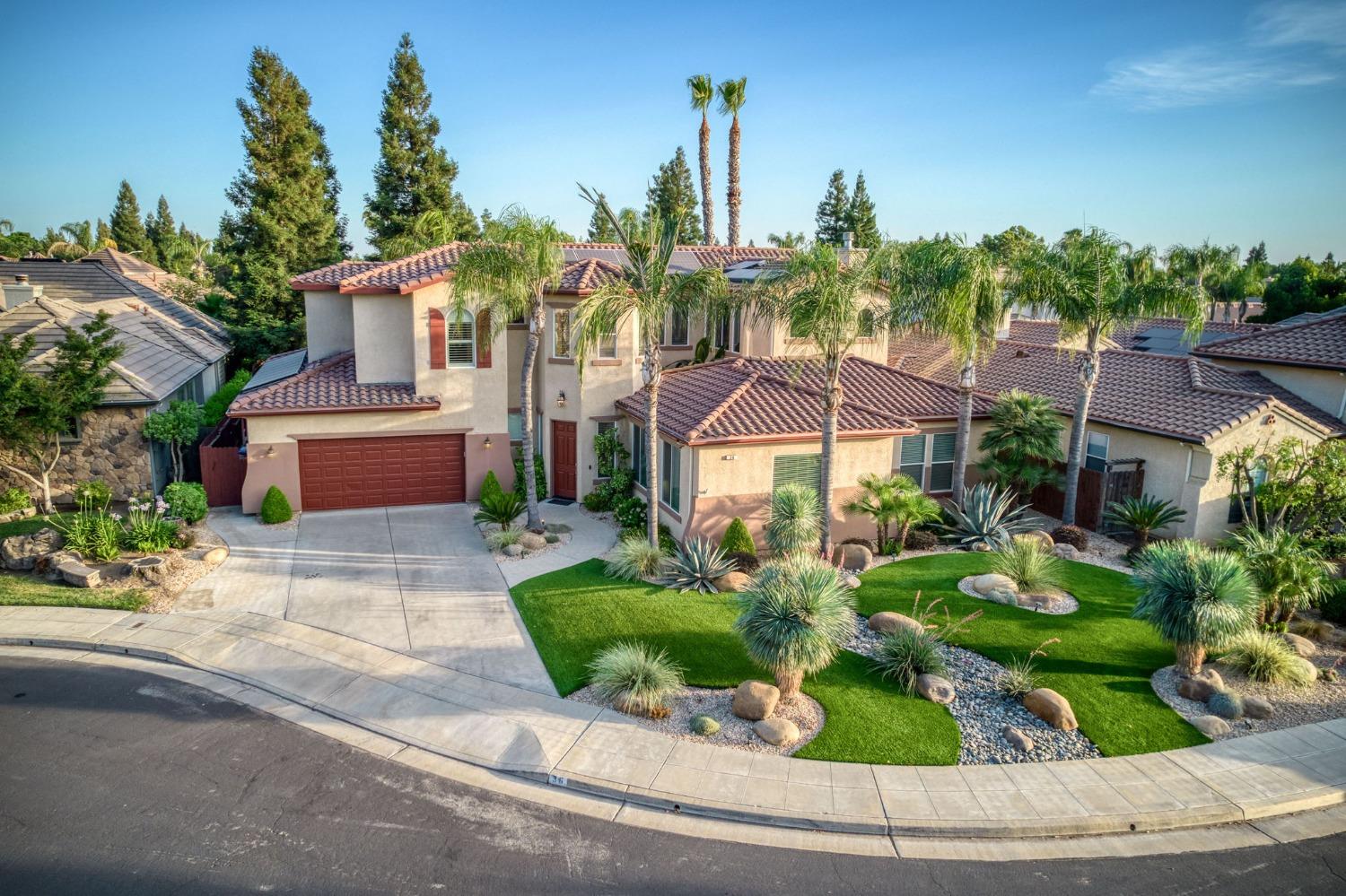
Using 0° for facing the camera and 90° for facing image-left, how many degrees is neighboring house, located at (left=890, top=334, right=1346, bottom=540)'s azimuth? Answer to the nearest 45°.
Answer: approximately 315°

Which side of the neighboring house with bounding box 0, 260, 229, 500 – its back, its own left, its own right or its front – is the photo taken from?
front

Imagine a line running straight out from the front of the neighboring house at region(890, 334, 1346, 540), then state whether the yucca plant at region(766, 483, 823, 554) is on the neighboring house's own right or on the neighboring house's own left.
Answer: on the neighboring house's own right

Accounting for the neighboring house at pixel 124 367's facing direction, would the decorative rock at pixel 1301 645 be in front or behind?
in front

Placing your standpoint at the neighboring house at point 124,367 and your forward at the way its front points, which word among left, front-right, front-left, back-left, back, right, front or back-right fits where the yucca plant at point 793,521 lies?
front-left

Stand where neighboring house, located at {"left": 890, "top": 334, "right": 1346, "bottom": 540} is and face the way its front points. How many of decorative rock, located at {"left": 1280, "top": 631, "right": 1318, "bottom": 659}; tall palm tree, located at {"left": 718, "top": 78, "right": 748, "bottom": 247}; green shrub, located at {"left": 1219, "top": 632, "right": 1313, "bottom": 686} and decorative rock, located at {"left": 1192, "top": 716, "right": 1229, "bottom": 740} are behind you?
1

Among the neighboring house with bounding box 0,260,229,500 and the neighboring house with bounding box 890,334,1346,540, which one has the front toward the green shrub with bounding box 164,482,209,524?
the neighboring house with bounding box 0,260,229,500

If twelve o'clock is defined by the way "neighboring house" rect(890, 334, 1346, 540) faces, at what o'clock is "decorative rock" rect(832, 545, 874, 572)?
The decorative rock is roughly at 3 o'clock from the neighboring house.

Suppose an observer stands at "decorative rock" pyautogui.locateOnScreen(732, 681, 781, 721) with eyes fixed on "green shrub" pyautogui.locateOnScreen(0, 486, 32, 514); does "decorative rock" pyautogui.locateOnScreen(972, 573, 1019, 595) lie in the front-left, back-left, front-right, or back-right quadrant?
back-right

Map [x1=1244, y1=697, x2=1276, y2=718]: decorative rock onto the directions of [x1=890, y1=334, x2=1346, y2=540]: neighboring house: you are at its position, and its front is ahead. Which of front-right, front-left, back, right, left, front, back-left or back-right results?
front-right

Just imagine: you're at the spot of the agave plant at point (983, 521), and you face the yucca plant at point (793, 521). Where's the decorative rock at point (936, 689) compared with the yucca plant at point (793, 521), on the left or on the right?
left

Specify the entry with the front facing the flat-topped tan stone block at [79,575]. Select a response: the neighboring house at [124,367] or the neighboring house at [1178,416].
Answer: the neighboring house at [124,367]

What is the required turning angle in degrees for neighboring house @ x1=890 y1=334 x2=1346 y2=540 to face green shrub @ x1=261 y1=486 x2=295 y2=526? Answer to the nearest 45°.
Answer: approximately 90° to its right

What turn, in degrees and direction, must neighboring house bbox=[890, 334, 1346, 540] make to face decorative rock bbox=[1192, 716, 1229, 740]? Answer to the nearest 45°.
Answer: approximately 45° to its right

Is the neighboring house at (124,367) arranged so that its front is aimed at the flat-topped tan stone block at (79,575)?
yes

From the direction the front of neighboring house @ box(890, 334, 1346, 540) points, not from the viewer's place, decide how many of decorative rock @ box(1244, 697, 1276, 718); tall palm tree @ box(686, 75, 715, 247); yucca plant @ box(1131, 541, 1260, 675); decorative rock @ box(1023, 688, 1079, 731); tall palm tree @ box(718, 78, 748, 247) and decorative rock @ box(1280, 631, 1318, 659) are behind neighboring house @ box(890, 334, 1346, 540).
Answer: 2

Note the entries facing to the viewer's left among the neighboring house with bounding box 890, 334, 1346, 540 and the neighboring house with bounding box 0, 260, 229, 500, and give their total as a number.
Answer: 0
